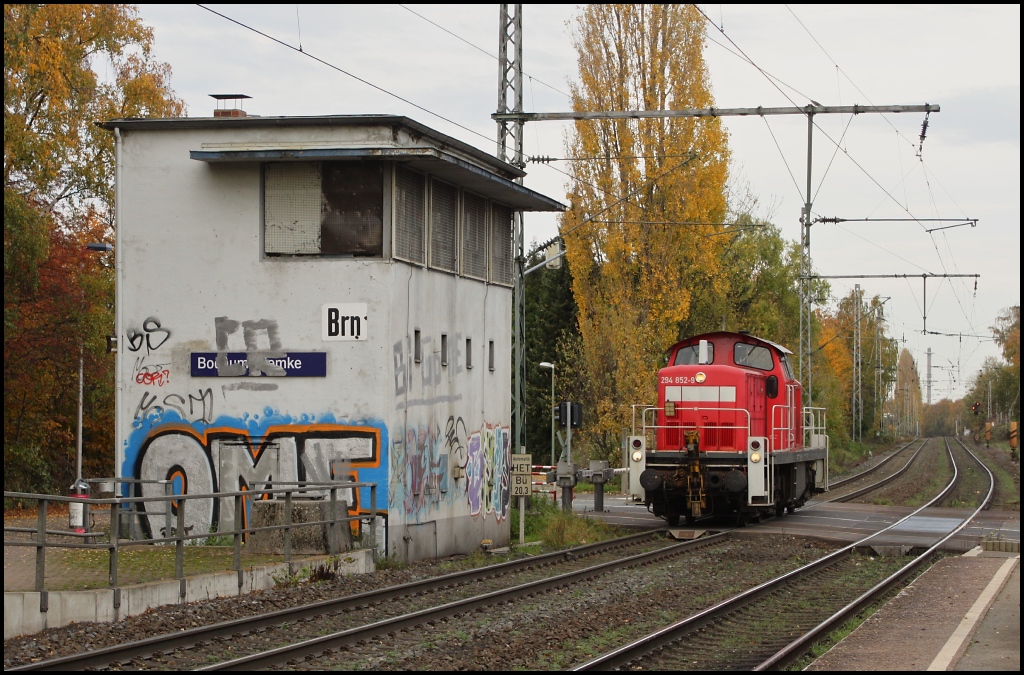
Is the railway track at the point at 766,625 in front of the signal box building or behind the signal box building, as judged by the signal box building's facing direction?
in front

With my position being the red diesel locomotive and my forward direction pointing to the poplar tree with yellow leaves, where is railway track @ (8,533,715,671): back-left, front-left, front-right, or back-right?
back-left

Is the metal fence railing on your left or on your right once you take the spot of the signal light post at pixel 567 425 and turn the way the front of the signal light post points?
on your left

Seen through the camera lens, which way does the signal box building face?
facing the viewer and to the right of the viewer

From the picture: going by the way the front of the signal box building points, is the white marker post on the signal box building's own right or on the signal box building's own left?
on the signal box building's own left

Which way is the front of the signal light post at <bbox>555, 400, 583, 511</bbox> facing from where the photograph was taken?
facing away from the viewer and to the left of the viewer

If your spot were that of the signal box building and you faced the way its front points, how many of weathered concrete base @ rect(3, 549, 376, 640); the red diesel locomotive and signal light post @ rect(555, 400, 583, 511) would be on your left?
2

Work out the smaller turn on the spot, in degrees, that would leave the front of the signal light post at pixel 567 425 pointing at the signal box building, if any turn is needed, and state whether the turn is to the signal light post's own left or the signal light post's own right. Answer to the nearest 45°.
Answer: approximately 90° to the signal light post's own left
